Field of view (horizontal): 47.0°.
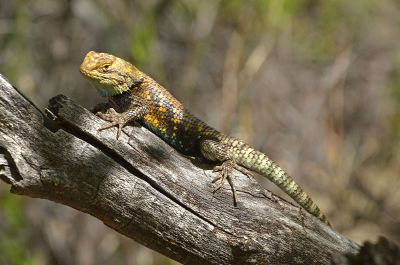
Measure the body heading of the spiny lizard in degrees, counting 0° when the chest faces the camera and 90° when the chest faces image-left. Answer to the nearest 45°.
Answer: approximately 90°
